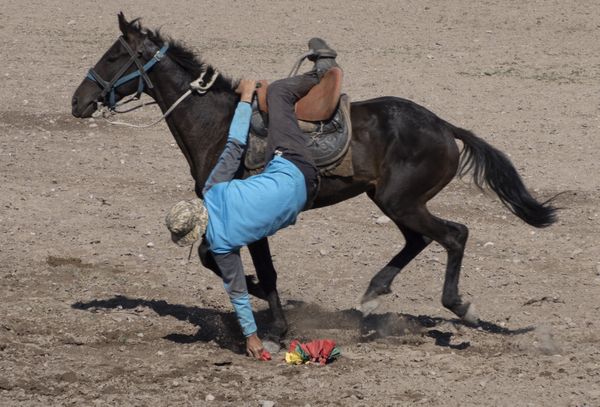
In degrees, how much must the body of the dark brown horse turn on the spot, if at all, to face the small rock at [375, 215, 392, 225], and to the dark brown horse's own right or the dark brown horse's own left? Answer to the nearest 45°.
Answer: approximately 90° to the dark brown horse's own right

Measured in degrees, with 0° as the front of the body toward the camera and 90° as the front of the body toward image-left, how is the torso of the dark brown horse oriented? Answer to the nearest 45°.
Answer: approximately 90°

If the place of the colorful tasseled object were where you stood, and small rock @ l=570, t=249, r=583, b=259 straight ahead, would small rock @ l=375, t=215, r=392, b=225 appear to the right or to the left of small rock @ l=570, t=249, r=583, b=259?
left

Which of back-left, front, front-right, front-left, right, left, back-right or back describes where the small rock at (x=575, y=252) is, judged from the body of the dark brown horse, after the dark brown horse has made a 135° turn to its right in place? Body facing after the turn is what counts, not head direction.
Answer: front
